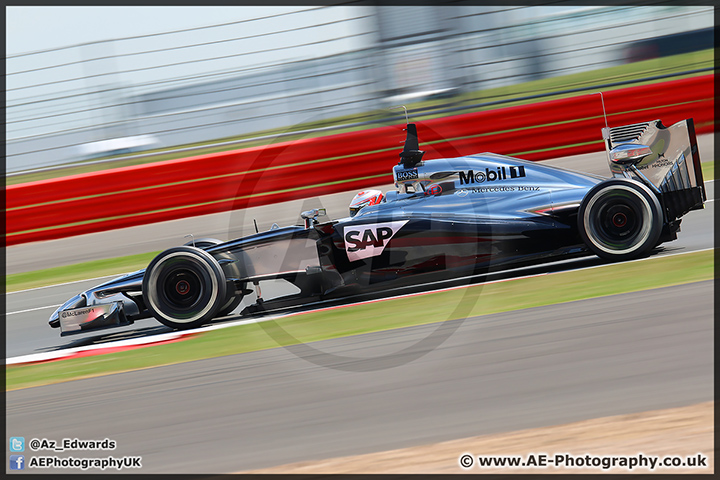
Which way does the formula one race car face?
to the viewer's left
